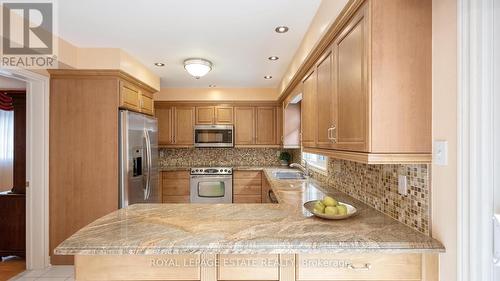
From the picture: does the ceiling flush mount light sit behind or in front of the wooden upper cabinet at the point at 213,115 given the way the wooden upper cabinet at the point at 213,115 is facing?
in front

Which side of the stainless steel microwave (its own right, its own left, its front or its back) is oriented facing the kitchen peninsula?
front

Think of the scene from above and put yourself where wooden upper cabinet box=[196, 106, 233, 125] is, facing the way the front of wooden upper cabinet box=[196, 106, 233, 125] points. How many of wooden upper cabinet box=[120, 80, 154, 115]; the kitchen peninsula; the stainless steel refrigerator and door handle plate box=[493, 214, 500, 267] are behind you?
0

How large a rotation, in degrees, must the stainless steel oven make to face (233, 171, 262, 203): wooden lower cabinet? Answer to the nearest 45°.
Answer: approximately 90° to its left

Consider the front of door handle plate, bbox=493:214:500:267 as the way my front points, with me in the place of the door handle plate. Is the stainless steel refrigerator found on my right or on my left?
on my right

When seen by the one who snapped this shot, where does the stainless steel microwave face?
facing the viewer

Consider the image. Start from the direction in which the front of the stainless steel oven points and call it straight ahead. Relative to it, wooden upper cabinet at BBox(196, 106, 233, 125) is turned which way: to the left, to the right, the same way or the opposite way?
the same way

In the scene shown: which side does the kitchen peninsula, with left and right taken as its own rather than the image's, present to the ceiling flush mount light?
back

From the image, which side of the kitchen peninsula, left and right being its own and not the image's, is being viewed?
front

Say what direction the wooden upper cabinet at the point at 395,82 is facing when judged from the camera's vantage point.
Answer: facing to the left of the viewer

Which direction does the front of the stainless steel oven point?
toward the camera
